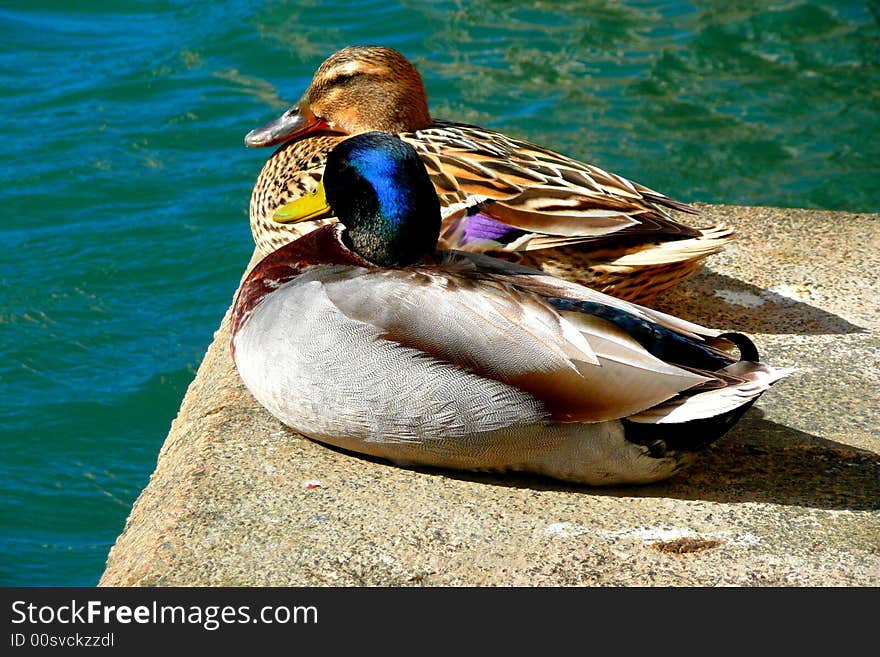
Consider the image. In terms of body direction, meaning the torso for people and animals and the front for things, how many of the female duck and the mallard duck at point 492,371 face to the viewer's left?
2

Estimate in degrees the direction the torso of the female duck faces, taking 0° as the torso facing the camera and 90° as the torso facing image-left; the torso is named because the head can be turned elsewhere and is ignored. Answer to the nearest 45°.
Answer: approximately 90°

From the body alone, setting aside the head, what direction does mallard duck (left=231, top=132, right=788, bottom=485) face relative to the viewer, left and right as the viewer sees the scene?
facing to the left of the viewer

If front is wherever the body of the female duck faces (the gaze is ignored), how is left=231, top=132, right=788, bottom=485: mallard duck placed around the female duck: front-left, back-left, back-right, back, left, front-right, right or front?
left

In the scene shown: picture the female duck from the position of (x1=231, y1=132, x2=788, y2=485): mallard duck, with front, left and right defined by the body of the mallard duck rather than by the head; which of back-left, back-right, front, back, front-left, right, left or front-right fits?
right
